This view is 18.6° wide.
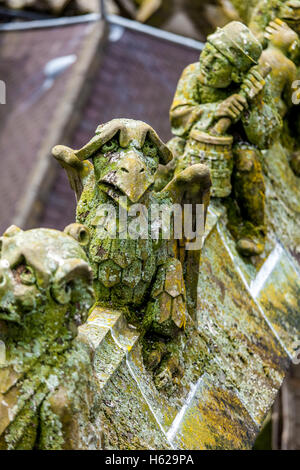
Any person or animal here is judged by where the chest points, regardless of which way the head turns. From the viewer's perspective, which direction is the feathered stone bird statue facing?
toward the camera

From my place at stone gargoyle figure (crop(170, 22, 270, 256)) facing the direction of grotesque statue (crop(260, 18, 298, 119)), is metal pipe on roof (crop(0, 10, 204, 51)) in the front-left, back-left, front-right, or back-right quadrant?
front-left

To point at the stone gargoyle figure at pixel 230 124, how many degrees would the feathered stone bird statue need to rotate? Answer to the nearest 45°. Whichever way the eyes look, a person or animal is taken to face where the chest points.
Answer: approximately 180°

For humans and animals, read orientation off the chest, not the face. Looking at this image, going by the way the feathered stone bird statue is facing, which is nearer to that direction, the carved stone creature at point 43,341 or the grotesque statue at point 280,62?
the carved stone creature

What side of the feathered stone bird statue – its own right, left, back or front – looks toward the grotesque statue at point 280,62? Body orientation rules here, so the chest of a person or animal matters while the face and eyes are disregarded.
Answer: back

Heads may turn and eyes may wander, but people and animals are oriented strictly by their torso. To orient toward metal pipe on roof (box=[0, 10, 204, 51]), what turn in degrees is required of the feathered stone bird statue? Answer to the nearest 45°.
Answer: approximately 180°

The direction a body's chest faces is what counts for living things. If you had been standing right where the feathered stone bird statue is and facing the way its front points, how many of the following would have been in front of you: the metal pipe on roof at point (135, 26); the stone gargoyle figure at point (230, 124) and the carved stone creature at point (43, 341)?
1

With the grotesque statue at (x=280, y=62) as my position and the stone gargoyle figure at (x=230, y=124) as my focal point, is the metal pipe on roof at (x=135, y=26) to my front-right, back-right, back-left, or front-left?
back-right

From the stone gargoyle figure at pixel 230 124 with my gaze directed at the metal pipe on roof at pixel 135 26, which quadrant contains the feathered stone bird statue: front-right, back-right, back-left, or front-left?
back-left

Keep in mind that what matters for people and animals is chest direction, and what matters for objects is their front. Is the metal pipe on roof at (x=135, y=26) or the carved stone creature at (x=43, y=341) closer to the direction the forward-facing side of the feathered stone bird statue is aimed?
the carved stone creature

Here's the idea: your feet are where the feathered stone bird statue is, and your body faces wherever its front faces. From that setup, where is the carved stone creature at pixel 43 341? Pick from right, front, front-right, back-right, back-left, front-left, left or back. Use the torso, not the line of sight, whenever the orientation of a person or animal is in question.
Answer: front

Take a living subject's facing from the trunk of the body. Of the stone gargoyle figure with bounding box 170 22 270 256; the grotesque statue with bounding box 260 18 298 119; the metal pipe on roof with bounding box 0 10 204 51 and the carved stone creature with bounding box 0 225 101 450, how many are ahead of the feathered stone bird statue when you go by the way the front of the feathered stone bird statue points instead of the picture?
1
